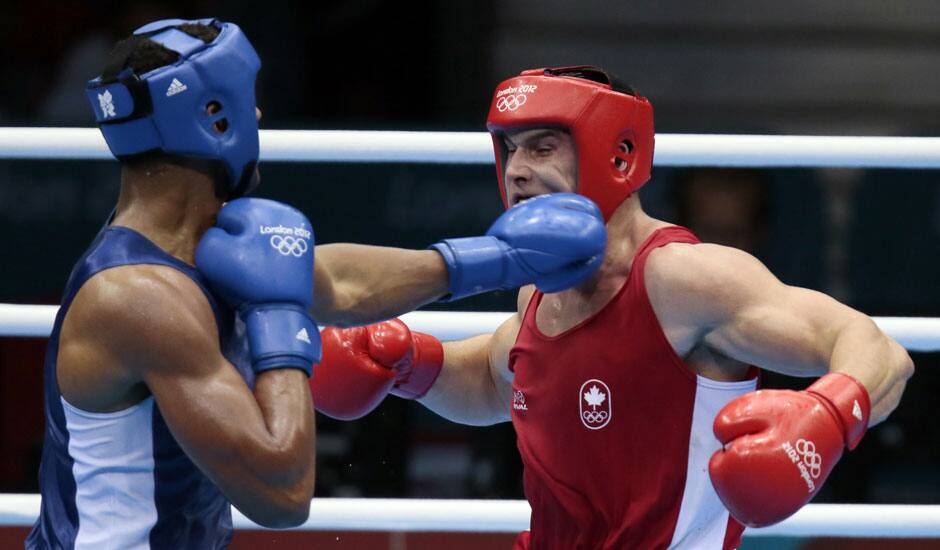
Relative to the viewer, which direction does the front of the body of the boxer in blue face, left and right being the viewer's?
facing to the right of the viewer

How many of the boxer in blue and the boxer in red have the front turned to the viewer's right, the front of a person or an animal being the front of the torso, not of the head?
1

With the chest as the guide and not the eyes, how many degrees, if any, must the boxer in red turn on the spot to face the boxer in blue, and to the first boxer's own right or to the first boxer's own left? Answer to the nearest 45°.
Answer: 0° — they already face them

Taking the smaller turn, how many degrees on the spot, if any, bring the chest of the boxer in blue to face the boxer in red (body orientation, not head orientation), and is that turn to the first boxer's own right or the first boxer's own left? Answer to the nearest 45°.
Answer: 0° — they already face them

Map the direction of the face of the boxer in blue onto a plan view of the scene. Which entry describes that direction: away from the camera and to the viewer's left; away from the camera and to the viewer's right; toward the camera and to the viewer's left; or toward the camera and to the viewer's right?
away from the camera and to the viewer's right

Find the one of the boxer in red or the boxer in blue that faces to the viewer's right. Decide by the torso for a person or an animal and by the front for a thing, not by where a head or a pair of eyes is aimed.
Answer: the boxer in blue
